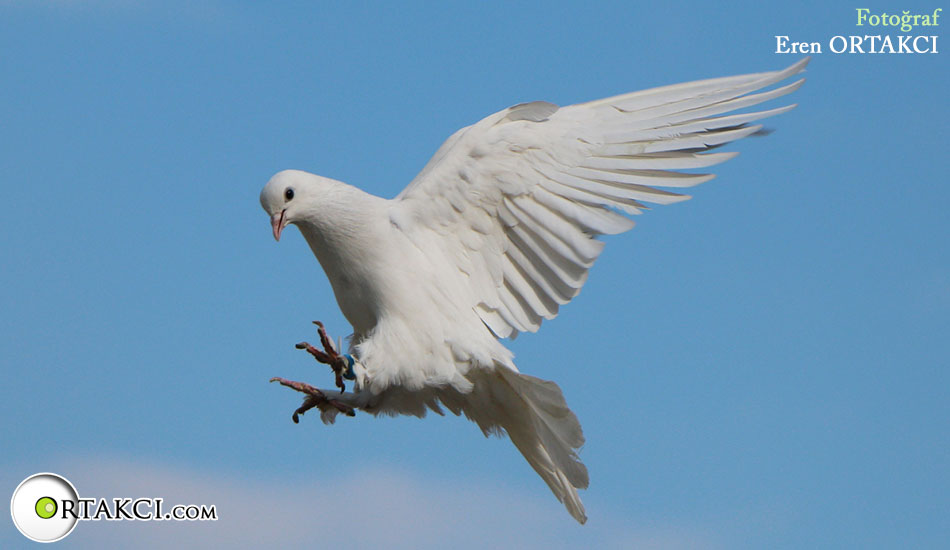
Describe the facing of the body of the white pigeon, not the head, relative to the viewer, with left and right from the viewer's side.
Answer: facing to the left of the viewer
